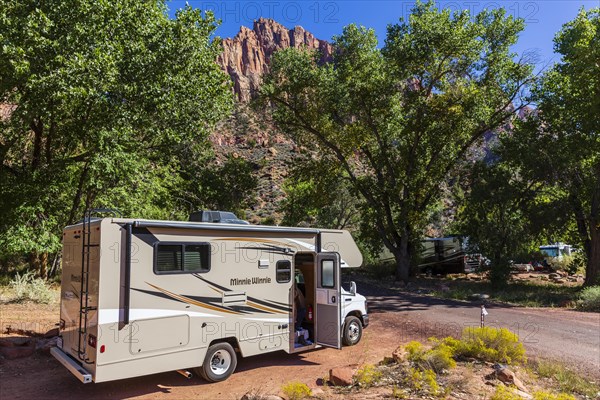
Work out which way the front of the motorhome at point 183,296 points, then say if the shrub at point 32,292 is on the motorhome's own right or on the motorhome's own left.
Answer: on the motorhome's own left

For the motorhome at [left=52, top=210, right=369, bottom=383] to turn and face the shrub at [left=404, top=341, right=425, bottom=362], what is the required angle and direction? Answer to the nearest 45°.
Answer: approximately 45° to its right

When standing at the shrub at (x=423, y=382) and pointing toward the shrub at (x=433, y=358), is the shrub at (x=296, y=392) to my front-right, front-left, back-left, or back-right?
back-left

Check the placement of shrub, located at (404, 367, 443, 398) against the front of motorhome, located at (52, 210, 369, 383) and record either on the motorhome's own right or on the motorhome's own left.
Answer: on the motorhome's own right

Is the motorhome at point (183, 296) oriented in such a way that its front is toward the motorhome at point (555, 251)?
yes

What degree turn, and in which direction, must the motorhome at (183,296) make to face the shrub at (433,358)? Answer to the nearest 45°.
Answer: approximately 45° to its right

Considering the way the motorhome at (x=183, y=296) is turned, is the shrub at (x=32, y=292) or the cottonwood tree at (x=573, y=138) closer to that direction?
the cottonwood tree

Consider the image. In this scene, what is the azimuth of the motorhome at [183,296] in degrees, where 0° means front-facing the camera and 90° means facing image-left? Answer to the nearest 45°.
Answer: approximately 225°

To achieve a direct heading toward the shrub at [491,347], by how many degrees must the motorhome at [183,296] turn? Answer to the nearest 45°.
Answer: approximately 45° to its right

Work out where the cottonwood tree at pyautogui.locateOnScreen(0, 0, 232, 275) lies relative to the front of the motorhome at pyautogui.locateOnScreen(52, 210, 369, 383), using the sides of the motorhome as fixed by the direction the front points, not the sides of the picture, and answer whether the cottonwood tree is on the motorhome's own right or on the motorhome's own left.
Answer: on the motorhome's own left
